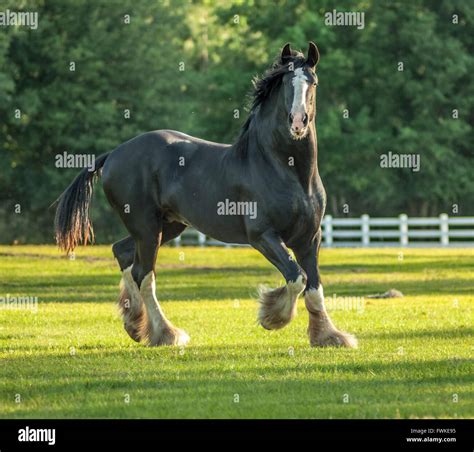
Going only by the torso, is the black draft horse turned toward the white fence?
no

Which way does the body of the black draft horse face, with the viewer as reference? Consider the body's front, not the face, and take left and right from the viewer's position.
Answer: facing the viewer and to the right of the viewer
